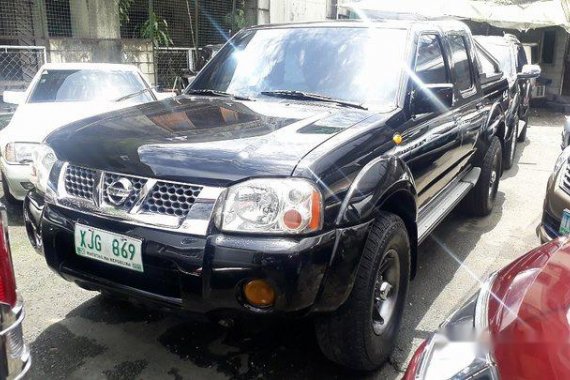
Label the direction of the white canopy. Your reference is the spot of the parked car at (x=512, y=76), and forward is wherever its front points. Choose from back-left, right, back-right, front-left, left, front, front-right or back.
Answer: back-right

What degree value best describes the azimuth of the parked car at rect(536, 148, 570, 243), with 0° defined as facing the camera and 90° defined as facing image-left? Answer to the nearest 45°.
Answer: approximately 45°

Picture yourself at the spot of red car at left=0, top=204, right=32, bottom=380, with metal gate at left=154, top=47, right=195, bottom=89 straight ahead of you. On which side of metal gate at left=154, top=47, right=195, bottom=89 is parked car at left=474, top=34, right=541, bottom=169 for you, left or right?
right

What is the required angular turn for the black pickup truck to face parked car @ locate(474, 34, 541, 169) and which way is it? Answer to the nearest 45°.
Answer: approximately 180°

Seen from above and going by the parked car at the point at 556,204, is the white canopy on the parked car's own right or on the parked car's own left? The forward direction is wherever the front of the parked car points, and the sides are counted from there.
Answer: on the parked car's own right

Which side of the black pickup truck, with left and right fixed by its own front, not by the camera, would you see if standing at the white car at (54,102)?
right

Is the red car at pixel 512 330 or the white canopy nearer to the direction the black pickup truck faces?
the red car

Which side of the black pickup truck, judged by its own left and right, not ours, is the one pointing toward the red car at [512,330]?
left

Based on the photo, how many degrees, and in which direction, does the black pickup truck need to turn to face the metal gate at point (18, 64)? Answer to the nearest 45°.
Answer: approximately 90° to its right
